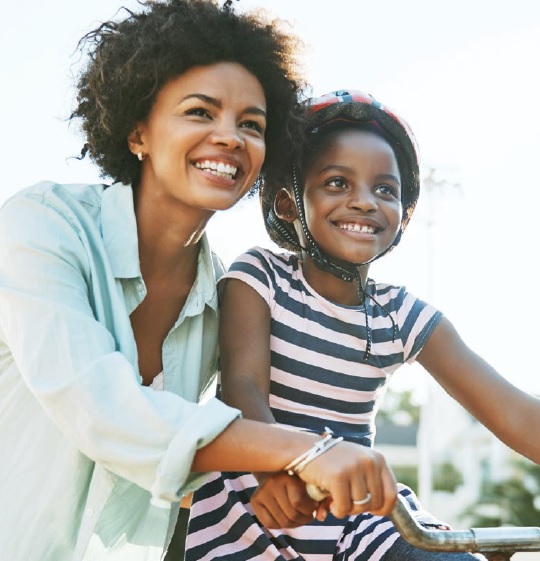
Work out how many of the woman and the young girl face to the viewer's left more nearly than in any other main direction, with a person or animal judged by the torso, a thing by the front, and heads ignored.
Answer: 0

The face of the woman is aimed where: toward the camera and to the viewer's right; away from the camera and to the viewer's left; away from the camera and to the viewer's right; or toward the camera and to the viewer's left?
toward the camera and to the viewer's right

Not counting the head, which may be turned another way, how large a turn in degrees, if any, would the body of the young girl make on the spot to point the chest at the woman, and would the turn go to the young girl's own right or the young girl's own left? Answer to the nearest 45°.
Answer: approximately 90° to the young girl's own right

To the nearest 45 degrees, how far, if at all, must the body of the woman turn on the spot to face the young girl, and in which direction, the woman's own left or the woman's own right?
approximately 90° to the woman's own left

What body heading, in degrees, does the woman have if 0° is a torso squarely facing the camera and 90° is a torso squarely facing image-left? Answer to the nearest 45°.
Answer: approximately 315°

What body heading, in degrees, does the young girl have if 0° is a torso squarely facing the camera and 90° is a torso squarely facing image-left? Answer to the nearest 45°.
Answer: approximately 315°
